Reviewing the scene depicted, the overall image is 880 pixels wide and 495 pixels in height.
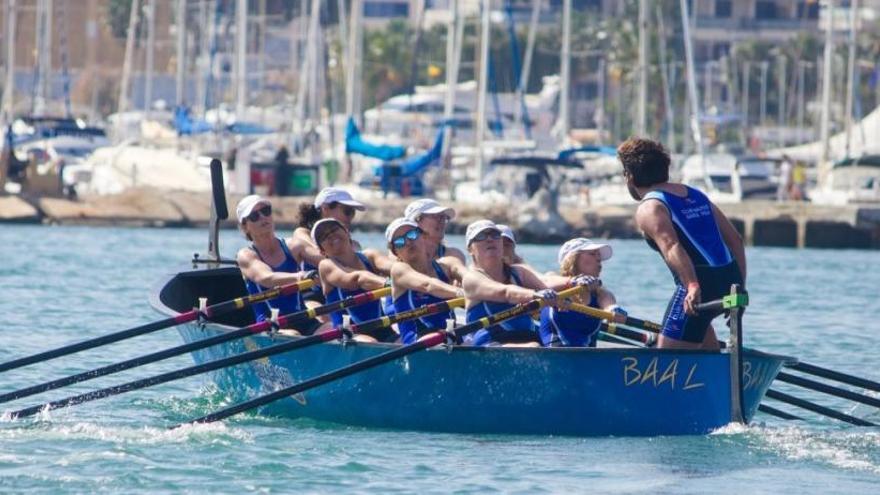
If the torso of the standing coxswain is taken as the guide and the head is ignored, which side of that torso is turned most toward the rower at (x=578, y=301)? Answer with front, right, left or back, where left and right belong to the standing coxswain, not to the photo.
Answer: front

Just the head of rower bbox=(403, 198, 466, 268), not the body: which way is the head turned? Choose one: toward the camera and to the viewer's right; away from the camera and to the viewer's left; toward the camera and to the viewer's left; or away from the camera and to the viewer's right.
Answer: toward the camera and to the viewer's right

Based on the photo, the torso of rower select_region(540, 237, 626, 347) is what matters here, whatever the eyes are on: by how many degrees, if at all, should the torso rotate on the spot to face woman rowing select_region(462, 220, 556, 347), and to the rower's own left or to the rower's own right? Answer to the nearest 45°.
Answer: approximately 135° to the rower's own right

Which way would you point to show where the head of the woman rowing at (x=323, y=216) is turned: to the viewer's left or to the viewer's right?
to the viewer's right

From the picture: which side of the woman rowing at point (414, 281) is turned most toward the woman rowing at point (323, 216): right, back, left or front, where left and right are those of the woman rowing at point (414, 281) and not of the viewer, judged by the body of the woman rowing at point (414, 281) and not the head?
back

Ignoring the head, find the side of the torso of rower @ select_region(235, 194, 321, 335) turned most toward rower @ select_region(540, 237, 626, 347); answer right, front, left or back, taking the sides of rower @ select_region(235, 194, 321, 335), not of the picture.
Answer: front

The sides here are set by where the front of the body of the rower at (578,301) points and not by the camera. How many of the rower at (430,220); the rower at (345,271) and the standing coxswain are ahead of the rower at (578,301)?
1

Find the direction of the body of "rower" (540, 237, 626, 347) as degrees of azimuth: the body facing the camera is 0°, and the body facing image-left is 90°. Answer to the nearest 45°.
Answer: approximately 315°

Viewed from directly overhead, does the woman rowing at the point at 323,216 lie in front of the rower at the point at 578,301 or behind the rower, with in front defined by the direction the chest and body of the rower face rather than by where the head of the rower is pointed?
behind

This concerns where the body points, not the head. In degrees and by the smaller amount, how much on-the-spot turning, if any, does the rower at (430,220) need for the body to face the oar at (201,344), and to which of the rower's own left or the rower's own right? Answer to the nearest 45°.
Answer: approximately 135° to the rower's own right

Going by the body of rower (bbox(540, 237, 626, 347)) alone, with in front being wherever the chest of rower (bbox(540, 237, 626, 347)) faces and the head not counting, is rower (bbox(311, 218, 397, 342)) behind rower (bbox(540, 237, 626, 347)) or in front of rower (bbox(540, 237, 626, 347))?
behind

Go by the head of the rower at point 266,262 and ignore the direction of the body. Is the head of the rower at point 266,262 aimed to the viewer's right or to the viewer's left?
to the viewer's right

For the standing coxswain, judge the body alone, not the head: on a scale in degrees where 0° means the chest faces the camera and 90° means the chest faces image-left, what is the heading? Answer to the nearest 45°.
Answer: approximately 135°

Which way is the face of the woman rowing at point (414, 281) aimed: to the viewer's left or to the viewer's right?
to the viewer's right

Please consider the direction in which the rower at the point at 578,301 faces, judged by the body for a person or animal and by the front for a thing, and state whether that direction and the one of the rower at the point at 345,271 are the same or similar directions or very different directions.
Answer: same or similar directions

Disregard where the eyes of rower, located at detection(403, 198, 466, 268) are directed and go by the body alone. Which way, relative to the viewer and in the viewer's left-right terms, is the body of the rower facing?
facing the viewer and to the right of the viewer
